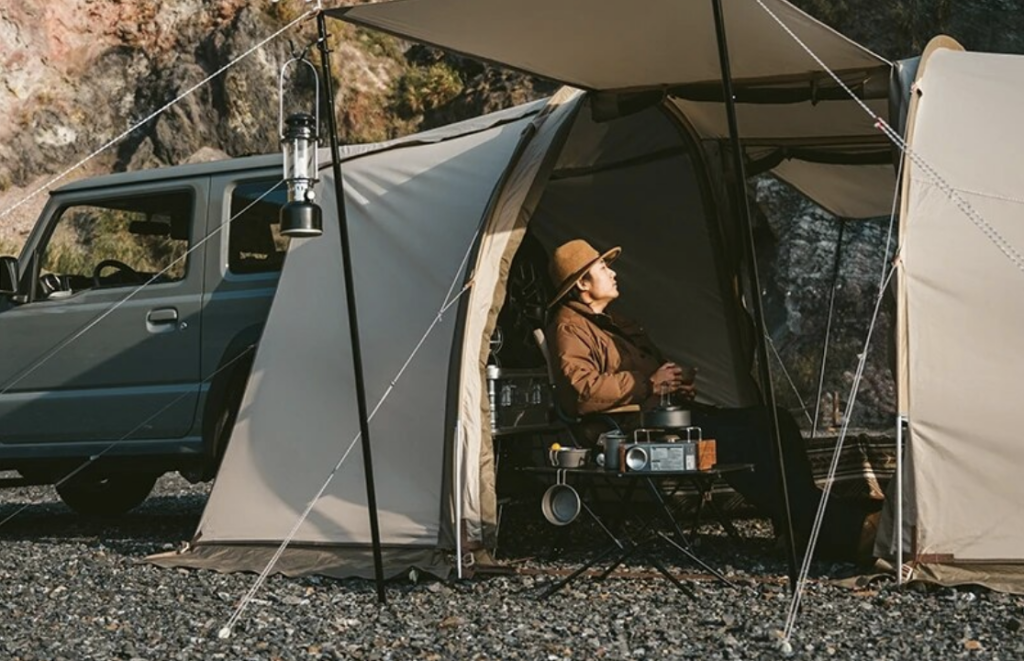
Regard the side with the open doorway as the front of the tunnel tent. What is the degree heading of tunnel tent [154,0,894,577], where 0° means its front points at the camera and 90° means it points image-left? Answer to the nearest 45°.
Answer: approximately 315°

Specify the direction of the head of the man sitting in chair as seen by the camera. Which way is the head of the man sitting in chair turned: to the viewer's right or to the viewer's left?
to the viewer's right

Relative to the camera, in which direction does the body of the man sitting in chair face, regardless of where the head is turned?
to the viewer's right

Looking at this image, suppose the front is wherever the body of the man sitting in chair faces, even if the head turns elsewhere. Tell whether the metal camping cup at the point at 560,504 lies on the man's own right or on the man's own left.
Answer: on the man's own right

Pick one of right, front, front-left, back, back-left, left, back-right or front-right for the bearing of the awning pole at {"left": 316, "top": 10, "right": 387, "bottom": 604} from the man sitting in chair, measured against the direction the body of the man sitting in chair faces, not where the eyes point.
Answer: back-right

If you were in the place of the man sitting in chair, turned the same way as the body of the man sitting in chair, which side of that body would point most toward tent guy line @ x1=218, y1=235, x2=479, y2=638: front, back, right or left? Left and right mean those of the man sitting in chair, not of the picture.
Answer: back

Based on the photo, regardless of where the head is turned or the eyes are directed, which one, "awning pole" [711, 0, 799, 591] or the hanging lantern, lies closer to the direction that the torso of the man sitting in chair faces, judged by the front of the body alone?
the awning pole
